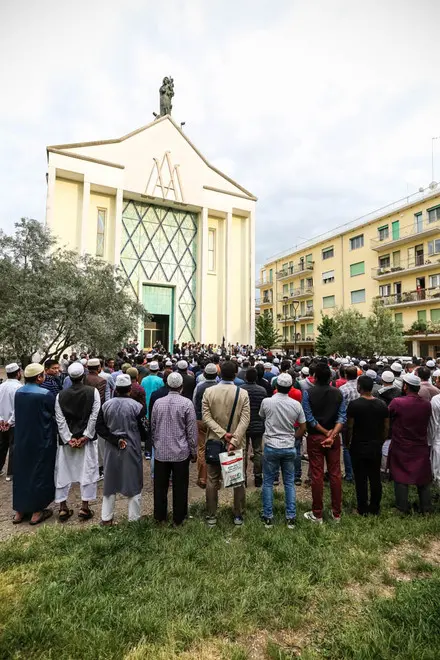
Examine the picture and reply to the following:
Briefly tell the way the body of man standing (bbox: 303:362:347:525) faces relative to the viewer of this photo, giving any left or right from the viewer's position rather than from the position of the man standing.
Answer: facing away from the viewer

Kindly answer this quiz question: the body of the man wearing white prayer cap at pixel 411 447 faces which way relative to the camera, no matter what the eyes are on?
away from the camera

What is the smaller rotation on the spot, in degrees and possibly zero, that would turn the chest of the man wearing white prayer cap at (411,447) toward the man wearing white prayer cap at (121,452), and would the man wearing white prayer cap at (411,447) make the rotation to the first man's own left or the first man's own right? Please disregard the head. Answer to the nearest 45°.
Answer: approximately 135° to the first man's own left

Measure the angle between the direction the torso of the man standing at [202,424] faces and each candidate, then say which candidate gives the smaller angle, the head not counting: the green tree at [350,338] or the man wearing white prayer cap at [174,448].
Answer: the green tree

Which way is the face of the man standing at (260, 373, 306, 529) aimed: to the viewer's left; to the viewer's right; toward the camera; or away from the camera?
away from the camera

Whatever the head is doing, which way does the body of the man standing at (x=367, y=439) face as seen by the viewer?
away from the camera

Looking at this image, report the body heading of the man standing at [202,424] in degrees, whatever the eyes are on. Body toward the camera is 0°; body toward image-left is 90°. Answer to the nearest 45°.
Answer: approximately 180°

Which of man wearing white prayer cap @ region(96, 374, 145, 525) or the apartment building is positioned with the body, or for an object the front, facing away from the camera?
the man wearing white prayer cap

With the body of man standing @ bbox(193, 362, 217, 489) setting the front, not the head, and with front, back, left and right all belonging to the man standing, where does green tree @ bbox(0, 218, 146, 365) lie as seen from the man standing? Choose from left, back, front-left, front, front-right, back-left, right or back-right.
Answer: front-left

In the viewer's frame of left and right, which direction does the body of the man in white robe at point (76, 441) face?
facing away from the viewer

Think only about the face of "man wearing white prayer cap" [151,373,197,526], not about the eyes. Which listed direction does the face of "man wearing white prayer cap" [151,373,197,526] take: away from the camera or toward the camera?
away from the camera

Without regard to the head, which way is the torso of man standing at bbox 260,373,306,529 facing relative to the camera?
away from the camera

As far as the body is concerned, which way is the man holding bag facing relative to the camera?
away from the camera

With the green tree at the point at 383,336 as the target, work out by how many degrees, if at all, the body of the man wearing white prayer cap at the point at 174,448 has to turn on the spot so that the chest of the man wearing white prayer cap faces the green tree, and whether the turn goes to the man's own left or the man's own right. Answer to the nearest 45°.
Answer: approximately 45° to the man's own right

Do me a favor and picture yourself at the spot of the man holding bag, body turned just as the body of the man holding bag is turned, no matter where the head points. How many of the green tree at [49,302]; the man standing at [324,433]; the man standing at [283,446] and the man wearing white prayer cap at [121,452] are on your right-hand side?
2

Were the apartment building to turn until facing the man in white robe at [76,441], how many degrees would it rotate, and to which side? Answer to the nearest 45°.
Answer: approximately 45° to its left

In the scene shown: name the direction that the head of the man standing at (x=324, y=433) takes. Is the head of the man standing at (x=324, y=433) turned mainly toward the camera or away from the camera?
away from the camera

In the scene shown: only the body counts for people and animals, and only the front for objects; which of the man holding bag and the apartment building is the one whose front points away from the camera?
the man holding bag

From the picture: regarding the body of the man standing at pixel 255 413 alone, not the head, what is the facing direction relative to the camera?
away from the camera

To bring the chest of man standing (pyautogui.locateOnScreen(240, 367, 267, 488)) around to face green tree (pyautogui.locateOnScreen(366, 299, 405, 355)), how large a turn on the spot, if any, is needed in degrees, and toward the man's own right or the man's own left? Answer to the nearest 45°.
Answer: approximately 45° to the man's own right
